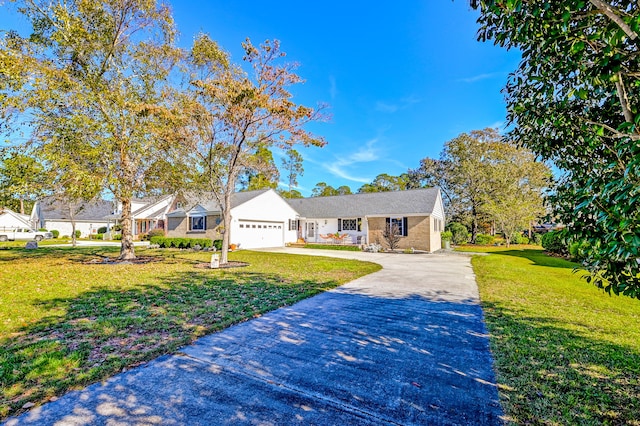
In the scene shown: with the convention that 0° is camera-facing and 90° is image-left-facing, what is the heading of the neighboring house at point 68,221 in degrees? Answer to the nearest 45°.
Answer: approximately 0°
